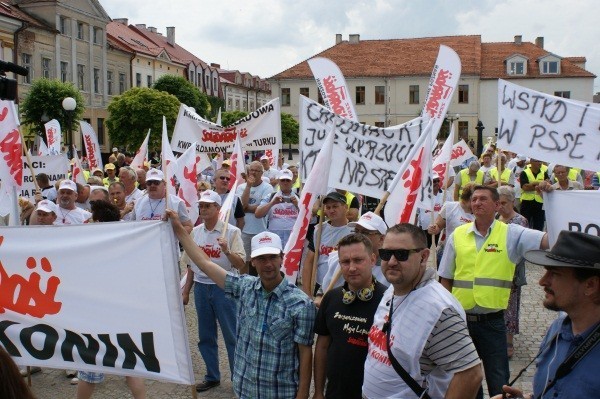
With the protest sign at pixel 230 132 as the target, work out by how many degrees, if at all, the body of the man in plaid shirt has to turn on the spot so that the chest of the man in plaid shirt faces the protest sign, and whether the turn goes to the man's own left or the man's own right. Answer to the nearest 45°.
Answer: approximately 180°

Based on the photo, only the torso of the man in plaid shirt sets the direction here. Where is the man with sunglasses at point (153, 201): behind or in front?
behind

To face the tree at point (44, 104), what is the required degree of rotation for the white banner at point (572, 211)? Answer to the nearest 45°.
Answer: approximately 135° to its right
